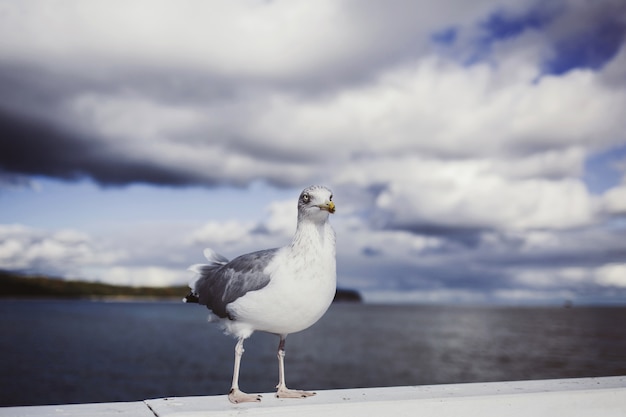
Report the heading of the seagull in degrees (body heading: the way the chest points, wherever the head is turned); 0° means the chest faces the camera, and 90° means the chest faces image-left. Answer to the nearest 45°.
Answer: approximately 315°
